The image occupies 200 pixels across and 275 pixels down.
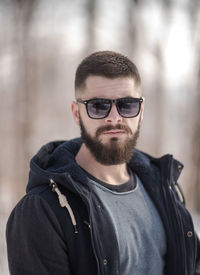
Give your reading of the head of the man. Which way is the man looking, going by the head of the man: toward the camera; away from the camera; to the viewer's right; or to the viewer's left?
toward the camera

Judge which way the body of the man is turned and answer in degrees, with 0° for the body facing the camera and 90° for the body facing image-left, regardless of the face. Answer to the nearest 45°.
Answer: approximately 315°

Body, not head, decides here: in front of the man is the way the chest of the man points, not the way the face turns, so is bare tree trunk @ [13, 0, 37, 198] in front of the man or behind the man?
behind
